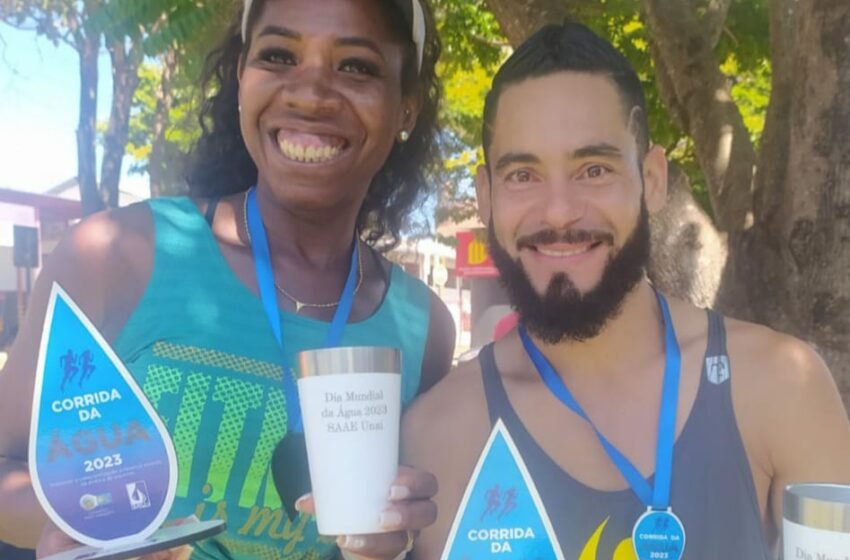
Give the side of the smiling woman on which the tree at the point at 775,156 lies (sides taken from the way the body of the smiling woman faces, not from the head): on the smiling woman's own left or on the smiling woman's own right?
on the smiling woman's own left

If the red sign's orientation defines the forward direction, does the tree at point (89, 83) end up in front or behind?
in front

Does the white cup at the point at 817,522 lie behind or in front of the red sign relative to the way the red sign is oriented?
in front

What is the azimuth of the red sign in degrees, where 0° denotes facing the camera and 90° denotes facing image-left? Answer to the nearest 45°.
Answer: approximately 0°

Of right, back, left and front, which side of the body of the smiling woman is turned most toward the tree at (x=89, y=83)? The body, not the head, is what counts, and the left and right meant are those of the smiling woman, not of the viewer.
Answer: back

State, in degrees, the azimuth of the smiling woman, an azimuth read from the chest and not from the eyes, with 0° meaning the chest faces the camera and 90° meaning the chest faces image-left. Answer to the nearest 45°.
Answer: approximately 0°

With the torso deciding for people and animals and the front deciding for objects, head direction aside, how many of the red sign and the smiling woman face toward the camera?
2

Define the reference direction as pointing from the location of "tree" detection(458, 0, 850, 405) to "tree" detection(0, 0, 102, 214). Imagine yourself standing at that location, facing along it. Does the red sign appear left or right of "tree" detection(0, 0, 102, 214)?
right
